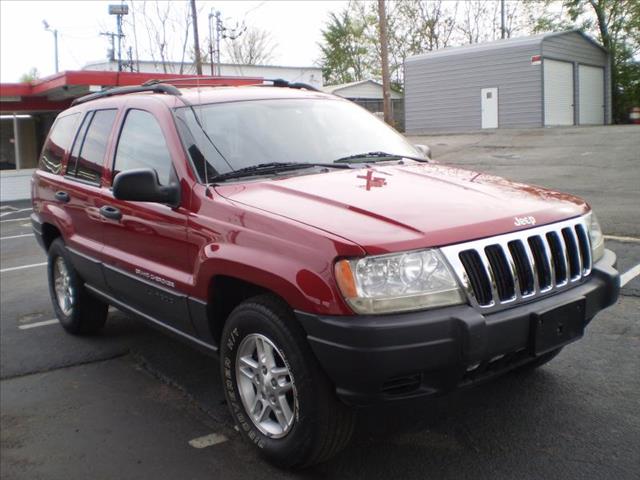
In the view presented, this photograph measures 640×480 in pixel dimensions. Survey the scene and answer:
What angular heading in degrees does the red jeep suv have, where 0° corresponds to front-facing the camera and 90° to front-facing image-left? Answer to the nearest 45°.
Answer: approximately 315°

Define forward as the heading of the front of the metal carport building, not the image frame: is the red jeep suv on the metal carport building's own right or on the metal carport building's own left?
on the metal carport building's own right

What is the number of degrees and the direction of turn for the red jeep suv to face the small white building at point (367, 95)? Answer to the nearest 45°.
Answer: approximately 135° to its left

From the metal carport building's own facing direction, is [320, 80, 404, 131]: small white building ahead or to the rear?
to the rear

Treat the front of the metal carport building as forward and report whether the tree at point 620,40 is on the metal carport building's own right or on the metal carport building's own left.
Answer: on the metal carport building's own left

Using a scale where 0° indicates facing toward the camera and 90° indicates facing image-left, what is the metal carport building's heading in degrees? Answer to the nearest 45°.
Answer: approximately 315°

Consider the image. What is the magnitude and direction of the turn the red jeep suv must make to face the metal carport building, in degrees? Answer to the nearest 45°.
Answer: approximately 135° to its left
